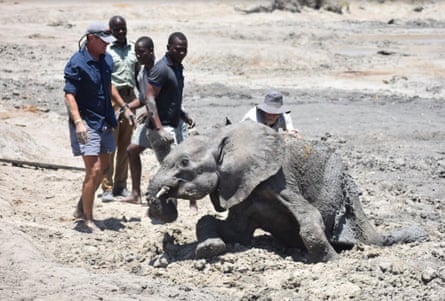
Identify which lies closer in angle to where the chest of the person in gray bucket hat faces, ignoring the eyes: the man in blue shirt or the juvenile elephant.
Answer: the juvenile elephant

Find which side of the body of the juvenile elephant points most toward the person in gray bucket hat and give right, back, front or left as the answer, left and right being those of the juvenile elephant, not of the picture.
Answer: right

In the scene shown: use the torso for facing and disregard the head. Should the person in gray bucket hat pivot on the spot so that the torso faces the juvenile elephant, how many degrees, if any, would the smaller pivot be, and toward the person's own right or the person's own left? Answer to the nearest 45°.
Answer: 0° — they already face it

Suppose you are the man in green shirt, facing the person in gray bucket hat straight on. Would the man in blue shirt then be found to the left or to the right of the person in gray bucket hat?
right

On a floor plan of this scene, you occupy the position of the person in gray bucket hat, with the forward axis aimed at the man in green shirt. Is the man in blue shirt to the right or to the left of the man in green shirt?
left

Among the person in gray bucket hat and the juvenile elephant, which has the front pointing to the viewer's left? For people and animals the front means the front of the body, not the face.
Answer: the juvenile elephant

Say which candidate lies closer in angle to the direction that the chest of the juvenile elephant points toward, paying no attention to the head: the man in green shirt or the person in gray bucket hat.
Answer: the man in green shirt

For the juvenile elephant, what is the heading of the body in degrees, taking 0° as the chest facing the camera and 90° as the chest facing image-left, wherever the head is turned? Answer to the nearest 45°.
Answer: approximately 90°

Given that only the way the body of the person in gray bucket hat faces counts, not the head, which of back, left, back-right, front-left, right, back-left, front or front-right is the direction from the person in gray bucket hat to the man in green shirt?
back-right

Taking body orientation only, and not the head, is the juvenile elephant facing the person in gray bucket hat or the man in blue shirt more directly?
the man in blue shirt

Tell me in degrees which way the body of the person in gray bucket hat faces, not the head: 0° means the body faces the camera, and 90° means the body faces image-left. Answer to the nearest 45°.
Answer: approximately 0°

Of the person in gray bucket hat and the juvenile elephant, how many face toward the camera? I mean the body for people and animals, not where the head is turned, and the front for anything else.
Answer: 1

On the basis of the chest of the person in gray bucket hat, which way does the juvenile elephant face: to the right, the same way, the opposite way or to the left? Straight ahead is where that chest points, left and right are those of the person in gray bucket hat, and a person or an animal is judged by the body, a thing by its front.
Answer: to the right

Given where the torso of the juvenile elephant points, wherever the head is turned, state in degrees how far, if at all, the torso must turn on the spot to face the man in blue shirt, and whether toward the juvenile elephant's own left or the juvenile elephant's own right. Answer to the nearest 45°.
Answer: approximately 45° to the juvenile elephant's own right
